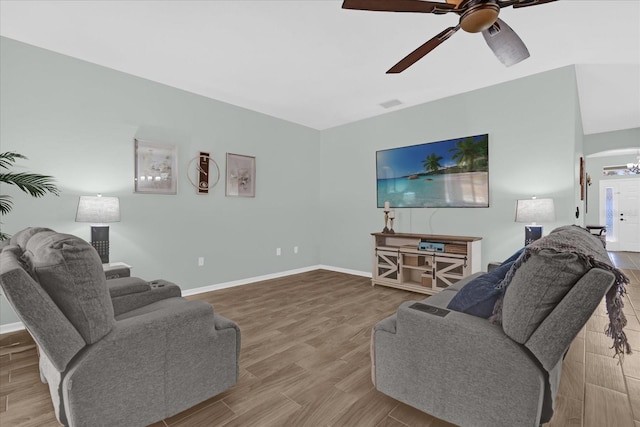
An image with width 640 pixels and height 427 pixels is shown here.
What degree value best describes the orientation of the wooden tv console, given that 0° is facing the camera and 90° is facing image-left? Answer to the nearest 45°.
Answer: approximately 45°

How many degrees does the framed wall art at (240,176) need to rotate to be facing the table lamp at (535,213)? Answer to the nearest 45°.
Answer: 0° — it already faces it

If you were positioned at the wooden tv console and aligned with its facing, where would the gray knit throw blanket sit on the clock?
The gray knit throw blanket is roughly at 10 o'clock from the wooden tv console.

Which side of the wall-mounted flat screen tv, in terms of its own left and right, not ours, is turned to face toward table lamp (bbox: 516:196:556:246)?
left

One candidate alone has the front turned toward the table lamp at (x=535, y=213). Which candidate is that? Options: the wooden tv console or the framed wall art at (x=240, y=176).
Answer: the framed wall art

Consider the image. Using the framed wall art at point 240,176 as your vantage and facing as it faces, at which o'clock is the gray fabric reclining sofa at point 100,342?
The gray fabric reclining sofa is roughly at 2 o'clock from the framed wall art.

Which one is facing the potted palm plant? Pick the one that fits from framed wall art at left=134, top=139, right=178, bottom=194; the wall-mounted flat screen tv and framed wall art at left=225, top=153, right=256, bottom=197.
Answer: the wall-mounted flat screen tv

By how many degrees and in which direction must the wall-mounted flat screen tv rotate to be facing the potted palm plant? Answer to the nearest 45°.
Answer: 0° — it already faces it

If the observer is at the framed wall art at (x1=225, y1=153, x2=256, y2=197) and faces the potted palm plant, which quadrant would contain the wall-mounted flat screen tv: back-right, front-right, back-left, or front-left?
back-left
